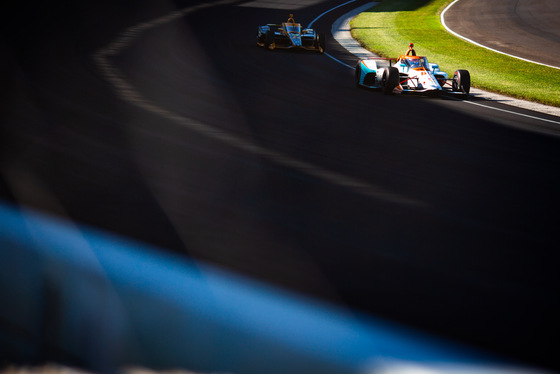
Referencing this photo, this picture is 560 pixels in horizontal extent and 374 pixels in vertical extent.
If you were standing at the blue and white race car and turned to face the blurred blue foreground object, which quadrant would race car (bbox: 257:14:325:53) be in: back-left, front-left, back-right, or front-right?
back-right

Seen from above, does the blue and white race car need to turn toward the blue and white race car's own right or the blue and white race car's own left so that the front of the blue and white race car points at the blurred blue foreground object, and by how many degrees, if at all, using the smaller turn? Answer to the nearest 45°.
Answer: approximately 45° to the blue and white race car's own right

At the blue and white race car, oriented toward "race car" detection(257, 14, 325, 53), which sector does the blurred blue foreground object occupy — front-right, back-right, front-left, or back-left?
back-left

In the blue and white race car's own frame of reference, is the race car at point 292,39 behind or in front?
behind

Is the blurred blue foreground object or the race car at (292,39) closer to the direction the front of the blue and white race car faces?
the blurred blue foreground object
